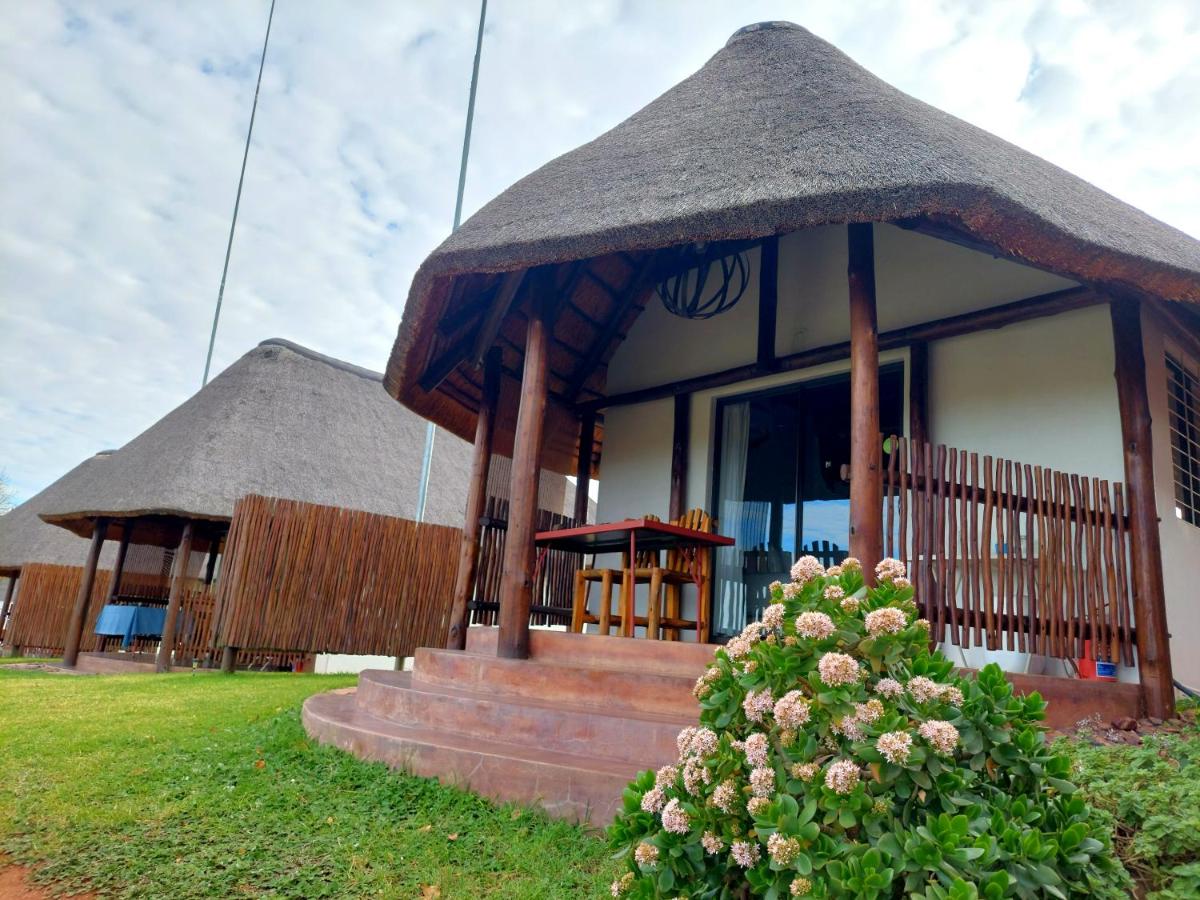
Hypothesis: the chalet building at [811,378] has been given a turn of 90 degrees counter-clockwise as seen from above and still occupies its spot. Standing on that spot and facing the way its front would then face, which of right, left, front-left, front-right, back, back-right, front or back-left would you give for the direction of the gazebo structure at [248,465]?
back

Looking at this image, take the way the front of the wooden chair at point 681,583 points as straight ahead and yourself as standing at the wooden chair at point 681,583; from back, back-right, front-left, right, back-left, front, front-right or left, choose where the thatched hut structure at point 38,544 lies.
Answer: right

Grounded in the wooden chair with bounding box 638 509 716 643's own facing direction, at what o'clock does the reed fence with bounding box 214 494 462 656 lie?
The reed fence is roughly at 3 o'clock from the wooden chair.

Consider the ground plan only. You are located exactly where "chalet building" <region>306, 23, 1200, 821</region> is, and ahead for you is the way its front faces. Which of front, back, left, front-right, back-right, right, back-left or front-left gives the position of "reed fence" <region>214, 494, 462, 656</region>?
right

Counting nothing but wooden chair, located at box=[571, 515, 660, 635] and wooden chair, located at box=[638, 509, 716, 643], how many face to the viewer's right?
0

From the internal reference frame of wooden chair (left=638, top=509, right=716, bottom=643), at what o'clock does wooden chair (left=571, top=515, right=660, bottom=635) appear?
wooden chair (left=571, top=515, right=660, bottom=635) is roughly at 3 o'clock from wooden chair (left=638, top=509, right=716, bottom=643).

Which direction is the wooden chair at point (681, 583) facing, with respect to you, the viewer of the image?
facing the viewer and to the left of the viewer

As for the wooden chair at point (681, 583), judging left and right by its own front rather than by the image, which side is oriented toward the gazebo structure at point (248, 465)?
right

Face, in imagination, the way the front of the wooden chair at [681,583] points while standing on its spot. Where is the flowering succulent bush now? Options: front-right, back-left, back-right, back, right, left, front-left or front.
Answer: front-left

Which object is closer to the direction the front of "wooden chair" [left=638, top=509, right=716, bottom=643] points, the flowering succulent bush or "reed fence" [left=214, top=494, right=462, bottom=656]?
the flowering succulent bush

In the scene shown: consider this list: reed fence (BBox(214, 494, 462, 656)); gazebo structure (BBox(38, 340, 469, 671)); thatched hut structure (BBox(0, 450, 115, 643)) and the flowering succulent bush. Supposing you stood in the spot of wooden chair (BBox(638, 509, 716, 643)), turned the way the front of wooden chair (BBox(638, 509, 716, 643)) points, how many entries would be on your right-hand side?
3
